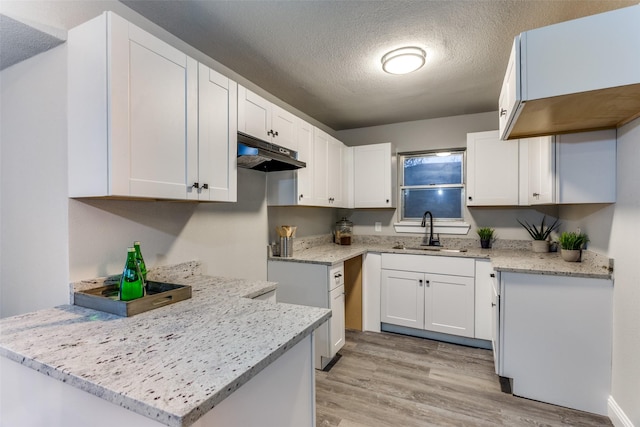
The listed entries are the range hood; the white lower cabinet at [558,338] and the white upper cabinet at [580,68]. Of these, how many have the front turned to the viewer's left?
2

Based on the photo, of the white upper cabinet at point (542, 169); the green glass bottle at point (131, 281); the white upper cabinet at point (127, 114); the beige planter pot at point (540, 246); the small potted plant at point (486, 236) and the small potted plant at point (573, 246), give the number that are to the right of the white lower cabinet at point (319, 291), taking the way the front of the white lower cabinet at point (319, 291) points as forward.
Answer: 2

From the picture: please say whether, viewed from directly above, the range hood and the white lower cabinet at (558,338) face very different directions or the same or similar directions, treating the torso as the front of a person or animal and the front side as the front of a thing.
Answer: very different directions

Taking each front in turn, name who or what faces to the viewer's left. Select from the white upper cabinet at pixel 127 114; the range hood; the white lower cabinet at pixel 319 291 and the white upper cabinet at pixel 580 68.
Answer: the white upper cabinet at pixel 580 68

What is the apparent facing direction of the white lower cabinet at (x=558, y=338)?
to the viewer's left

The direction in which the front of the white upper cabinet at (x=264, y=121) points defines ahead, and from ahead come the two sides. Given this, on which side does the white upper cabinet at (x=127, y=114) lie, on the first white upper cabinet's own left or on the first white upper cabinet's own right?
on the first white upper cabinet's own right

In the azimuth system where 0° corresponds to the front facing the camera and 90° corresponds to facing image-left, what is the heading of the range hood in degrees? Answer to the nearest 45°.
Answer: approximately 315°

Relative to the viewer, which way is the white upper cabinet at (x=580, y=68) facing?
to the viewer's left

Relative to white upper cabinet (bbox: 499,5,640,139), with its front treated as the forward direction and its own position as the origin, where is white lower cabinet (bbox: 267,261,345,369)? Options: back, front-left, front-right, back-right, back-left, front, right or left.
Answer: front

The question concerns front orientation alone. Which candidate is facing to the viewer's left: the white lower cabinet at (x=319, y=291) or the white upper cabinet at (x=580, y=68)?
the white upper cabinet

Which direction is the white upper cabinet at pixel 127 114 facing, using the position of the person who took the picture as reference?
facing the viewer and to the right of the viewer

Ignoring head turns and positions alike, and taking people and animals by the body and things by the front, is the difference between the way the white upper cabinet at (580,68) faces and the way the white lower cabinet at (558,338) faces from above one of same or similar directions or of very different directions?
same or similar directions

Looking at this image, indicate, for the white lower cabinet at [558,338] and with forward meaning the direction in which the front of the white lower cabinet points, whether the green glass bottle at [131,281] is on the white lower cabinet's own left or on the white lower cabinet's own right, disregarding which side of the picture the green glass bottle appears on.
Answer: on the white lower cabinet's own left
